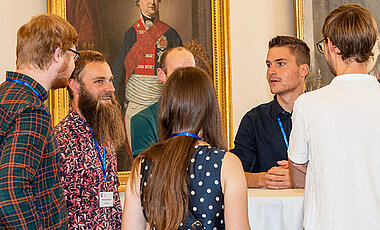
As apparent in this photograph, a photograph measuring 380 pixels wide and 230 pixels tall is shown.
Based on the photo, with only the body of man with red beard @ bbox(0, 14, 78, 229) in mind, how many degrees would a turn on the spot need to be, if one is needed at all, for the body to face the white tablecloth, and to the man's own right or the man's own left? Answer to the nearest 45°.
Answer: approximately 45° to the man's own right

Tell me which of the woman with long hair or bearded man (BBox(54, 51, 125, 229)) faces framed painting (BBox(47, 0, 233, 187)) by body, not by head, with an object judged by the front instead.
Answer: the woman with long hair

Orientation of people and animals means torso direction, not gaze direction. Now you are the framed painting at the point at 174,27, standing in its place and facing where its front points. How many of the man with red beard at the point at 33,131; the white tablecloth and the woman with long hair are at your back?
0

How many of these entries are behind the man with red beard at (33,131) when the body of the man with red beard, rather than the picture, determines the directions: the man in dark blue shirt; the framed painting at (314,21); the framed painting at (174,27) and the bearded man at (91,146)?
0

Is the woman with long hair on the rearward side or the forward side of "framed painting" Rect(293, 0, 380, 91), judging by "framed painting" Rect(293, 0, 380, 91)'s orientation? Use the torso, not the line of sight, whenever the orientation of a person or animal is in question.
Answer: on the forward side

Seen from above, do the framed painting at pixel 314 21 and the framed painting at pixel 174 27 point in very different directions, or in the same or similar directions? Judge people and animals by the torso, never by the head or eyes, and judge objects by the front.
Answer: same or similar directions

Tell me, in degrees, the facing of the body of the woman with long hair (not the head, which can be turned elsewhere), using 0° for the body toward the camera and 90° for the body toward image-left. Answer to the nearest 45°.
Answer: approximately 180°

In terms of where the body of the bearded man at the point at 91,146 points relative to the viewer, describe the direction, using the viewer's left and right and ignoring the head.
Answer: facing the viewer and to the right of the viewer

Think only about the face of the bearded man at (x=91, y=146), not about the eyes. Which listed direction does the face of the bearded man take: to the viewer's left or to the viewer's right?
to the viewer's right

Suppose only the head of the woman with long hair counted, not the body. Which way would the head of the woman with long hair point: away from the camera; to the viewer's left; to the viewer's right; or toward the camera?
away from the camera

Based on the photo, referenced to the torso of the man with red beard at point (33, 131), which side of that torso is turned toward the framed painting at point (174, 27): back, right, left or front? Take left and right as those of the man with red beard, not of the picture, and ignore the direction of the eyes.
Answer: front

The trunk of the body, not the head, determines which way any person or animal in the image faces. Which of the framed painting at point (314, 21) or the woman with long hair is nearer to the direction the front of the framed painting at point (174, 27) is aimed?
the woman with long hair

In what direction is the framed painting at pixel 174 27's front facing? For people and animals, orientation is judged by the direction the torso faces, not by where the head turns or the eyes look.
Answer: toward the camera

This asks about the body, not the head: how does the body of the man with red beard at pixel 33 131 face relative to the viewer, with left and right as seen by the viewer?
facing away from the viewer and to the right of the viewer

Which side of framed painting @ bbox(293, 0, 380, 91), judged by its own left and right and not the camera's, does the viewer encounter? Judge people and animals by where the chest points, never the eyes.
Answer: front
